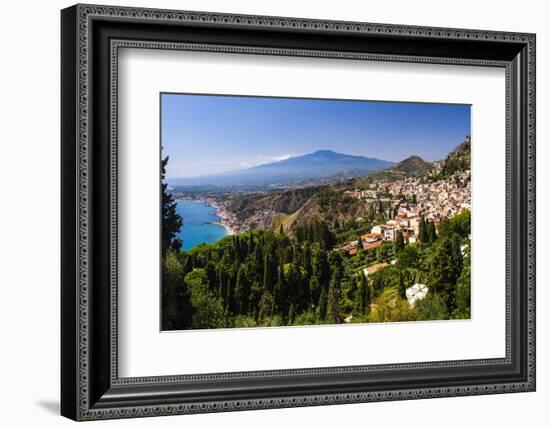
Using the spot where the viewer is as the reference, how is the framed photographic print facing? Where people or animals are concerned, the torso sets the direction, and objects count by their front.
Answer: facing the viewer and to the right of the viewer
